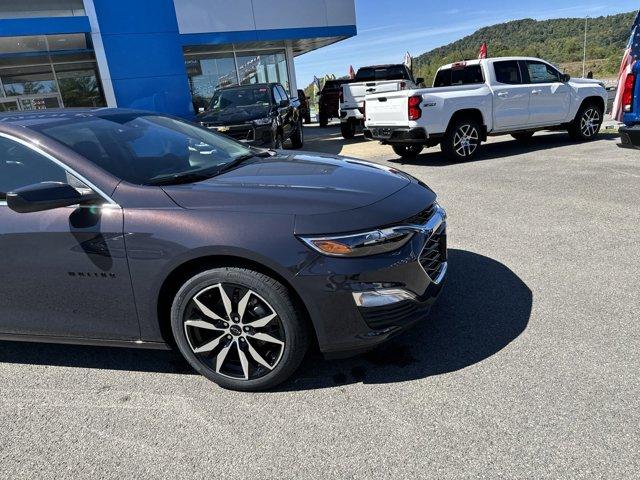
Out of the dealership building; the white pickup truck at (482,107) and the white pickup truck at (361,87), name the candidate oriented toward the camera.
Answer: the dealership building

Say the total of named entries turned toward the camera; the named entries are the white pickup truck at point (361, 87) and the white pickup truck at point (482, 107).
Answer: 0

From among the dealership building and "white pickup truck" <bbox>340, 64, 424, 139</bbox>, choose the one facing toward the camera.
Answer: the dealership building

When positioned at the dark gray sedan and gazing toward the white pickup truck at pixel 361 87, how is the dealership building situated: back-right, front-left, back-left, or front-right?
front-left

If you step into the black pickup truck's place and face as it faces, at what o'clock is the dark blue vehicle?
The dark blue vehicle is roughly at 9 o'clock from the black pickup truck.

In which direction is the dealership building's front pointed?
toward the camera

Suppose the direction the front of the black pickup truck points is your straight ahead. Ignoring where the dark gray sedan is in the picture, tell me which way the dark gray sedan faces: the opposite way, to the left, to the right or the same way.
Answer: to the left

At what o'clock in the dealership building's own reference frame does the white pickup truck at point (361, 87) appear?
The white pickup truck is roughly at 10 o'clock from the dealership building.

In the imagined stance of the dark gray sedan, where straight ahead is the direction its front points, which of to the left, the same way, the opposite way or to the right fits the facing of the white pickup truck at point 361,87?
to the left

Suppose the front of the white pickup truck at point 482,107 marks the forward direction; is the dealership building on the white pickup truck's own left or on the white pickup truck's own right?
on the white pickup truck's own left

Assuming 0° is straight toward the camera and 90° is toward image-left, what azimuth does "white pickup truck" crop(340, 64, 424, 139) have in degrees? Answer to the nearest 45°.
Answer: approximately 225°

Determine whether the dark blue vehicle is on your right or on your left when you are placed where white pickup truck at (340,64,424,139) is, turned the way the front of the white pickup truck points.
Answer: on your right

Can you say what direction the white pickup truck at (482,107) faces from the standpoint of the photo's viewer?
facing away from the viewer and to the right of the viewer

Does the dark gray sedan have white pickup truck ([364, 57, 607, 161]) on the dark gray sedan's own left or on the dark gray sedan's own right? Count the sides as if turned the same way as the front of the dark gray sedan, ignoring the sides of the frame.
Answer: on the dark gray sedan's own left

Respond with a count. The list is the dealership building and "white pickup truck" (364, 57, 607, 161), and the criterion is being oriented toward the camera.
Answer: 1

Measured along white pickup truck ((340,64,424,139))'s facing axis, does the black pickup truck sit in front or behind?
behind

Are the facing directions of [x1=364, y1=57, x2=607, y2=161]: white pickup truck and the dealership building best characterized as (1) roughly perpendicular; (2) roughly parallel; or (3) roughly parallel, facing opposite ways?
roughly perpendicular

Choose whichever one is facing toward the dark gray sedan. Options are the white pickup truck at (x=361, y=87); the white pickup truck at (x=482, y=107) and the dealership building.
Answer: the dealership building

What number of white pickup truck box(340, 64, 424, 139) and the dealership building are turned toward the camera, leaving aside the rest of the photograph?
1
